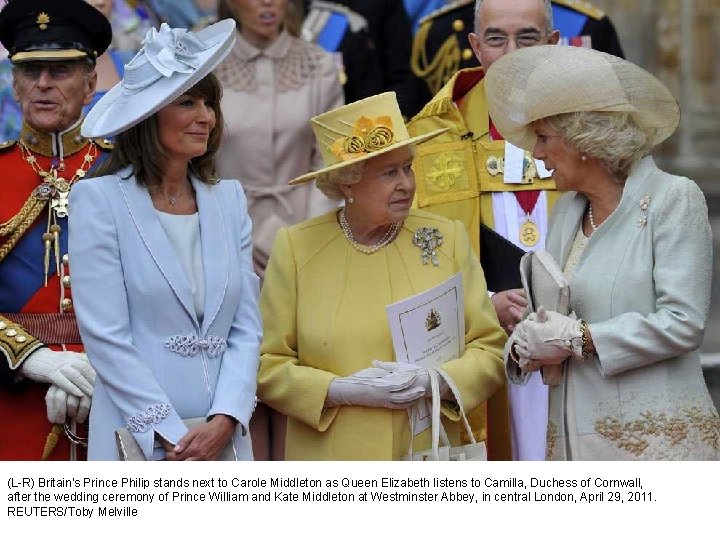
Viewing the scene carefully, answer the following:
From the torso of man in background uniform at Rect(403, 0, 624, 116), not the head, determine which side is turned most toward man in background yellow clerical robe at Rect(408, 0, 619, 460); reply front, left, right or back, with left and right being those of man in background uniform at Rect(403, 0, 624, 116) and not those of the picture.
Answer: front

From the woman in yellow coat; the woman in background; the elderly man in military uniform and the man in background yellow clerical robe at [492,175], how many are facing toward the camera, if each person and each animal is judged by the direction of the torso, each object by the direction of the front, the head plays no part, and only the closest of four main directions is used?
4

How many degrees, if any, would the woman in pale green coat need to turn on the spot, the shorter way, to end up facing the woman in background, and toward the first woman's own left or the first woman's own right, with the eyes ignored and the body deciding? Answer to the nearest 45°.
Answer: approximately 90° to the first woman's own right

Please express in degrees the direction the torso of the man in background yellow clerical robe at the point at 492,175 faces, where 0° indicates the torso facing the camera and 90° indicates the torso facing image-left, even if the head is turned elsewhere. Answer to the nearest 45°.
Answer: approximately 0°

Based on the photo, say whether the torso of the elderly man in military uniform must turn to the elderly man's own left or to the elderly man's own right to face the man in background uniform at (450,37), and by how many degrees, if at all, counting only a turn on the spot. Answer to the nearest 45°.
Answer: approximately 135° to the elderly man's own left

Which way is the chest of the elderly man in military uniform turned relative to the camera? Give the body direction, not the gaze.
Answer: toward the camera

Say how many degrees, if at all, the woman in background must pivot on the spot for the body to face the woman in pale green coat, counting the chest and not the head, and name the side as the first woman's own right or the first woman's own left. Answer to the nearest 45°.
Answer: approximately 45° to the first woman's own left

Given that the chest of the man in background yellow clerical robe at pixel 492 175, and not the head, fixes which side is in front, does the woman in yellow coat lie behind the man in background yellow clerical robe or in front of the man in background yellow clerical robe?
in front

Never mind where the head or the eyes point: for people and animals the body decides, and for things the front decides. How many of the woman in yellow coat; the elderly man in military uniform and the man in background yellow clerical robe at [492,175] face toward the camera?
3

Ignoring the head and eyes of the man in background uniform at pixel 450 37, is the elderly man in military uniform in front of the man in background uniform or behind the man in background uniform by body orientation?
in front

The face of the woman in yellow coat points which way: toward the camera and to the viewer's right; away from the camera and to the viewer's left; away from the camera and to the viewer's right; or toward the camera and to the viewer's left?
toward the camera and to the viewer's right

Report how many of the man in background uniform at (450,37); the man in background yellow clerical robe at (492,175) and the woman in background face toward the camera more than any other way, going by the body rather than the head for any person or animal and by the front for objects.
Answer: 3

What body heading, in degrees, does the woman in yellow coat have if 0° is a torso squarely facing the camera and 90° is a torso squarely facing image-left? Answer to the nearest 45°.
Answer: approximately 0°

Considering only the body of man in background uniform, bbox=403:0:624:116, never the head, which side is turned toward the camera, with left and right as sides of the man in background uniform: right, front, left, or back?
front

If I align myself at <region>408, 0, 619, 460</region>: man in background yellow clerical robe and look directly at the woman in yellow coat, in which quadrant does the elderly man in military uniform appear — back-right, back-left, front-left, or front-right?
front-right

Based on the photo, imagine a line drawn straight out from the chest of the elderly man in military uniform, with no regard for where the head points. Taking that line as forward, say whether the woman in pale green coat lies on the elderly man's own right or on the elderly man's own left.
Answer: on the elderly man's own left
